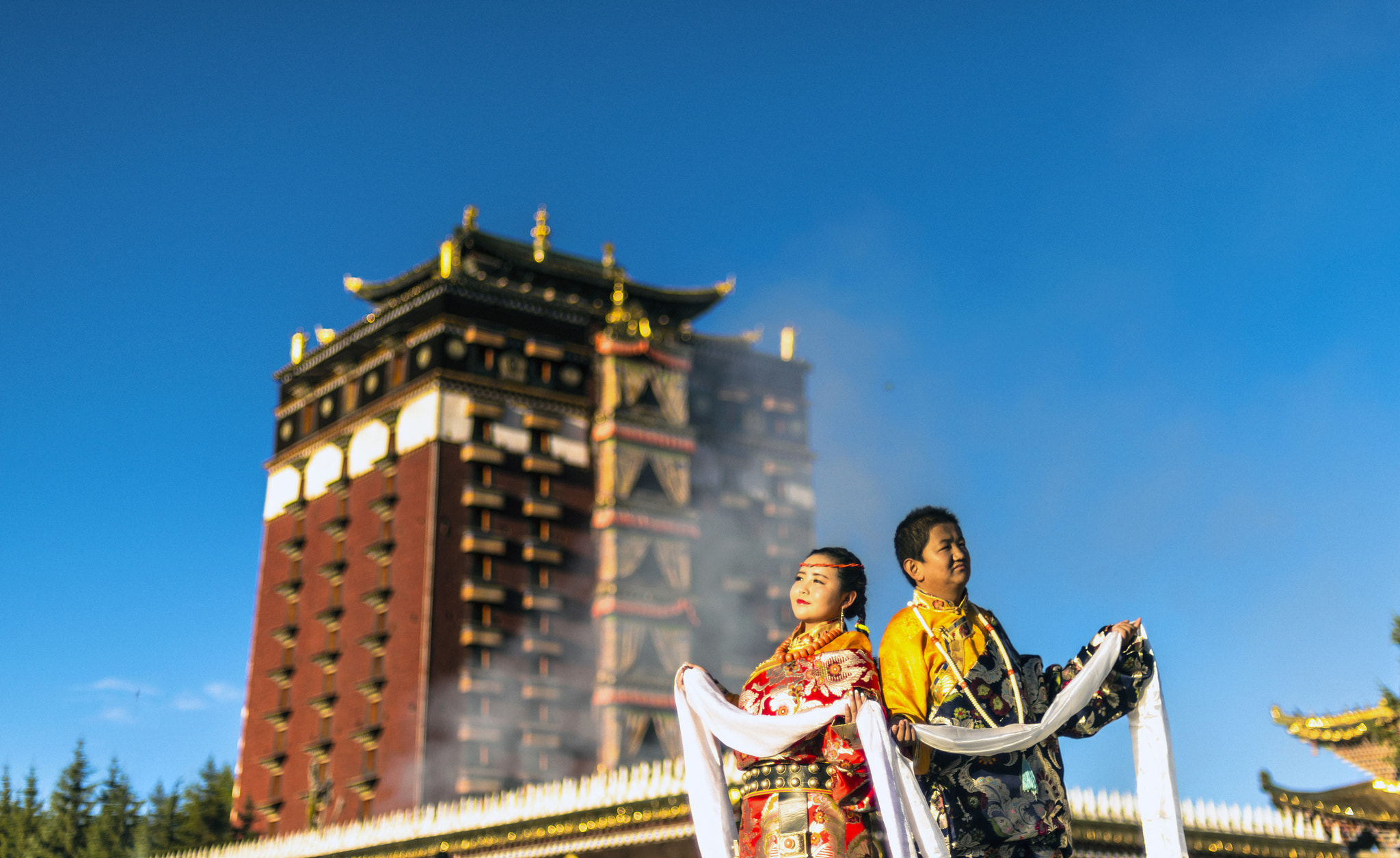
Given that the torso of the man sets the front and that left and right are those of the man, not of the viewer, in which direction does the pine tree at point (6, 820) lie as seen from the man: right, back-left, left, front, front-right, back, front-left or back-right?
back

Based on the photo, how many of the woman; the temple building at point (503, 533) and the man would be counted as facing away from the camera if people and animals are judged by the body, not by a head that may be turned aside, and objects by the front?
0

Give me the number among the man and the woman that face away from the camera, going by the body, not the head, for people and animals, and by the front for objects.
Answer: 0

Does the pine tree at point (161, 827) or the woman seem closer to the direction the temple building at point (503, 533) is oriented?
the woman

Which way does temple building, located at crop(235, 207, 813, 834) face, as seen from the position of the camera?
facing the viewer and to the right of the viewer

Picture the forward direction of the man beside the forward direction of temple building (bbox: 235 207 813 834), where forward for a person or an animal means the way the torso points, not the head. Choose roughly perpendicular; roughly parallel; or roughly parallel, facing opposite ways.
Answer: roughly parallel

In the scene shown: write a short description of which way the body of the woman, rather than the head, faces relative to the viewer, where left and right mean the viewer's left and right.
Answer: facing the viewer and to the left of the viewer

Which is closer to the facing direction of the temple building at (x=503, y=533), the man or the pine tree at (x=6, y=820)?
the man

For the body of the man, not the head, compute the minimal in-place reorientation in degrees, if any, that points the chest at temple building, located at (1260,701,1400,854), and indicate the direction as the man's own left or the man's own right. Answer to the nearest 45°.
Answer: approximately 135° to the man's own left

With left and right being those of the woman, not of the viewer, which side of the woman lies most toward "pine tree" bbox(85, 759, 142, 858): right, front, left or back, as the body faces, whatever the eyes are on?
right

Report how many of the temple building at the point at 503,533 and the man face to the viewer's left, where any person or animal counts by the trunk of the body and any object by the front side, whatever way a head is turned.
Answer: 0

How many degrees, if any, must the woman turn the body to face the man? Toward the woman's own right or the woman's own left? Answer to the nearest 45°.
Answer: approximately 135° to the woman's own left

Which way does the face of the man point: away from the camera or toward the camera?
toward the camera
